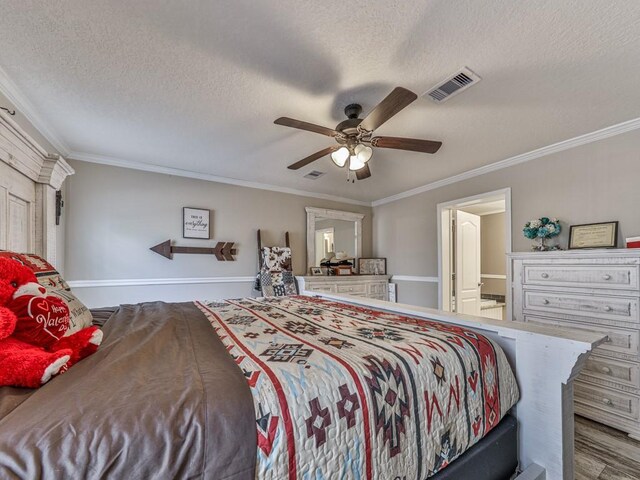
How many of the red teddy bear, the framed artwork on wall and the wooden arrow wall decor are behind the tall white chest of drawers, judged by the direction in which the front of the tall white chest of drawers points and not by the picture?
0

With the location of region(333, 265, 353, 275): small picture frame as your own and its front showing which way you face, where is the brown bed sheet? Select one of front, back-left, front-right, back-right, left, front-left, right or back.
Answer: front-right

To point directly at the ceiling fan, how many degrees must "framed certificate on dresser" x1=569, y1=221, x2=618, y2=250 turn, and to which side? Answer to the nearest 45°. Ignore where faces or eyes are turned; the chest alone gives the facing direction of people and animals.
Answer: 0° — it already faces it

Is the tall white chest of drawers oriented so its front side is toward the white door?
no

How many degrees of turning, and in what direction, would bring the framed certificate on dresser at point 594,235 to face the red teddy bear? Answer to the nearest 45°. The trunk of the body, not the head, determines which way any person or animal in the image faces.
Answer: approximately 45° to its left

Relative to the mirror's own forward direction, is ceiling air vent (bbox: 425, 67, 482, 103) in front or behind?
in front

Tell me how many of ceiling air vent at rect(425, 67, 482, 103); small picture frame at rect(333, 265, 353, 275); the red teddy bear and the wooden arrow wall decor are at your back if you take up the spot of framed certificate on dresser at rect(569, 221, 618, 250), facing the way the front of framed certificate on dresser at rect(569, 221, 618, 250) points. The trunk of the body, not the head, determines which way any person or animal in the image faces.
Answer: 0

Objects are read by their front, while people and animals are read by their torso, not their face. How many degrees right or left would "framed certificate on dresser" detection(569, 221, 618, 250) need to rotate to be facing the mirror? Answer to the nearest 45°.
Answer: approximately 45° to its right

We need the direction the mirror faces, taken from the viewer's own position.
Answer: facing the viewer and to the right of the viewer

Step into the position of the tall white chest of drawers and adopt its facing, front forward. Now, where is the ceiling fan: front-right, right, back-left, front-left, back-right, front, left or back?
front

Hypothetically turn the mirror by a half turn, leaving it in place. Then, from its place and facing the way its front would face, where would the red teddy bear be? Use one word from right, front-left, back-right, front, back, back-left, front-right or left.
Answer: back-left

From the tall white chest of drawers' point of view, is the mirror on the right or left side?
on its right

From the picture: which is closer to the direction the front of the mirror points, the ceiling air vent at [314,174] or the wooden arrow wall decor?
the ceiling air vent

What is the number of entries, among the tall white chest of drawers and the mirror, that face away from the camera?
0

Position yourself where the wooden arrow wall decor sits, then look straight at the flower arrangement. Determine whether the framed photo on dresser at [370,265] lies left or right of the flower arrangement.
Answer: left

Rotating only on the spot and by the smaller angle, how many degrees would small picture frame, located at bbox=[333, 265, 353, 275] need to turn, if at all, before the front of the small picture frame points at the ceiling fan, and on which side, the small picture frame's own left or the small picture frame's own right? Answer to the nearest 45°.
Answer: approximately 45° to the small picture frame's own right

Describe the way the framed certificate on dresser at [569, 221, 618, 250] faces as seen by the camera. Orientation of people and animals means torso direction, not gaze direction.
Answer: facing the viewer and to the left of the viewer

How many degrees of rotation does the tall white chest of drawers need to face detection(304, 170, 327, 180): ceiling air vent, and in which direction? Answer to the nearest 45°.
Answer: approximately 45° to its right
